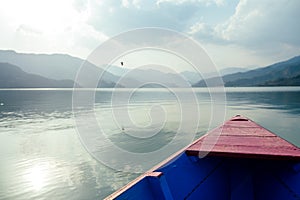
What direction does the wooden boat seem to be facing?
away from the camera
